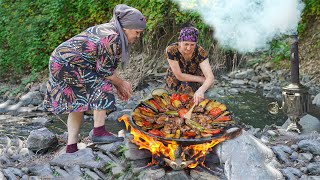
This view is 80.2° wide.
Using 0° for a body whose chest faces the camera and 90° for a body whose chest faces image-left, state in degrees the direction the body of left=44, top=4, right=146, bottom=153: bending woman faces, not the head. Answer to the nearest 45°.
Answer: approximately 270°

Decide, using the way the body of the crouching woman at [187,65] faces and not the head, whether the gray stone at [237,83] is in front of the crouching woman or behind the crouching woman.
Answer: behind

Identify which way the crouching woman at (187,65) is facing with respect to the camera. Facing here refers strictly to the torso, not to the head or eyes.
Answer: toward the camera

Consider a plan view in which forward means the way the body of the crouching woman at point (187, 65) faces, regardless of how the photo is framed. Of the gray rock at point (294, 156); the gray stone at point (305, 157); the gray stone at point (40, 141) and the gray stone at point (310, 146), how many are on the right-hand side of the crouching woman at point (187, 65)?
1

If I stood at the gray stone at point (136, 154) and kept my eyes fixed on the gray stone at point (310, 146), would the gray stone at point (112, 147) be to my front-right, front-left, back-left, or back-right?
back-left

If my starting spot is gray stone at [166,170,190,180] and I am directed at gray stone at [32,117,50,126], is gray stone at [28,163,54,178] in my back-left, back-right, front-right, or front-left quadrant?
front-left

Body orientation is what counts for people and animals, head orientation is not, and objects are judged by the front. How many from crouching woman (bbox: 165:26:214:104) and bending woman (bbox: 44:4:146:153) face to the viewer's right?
1

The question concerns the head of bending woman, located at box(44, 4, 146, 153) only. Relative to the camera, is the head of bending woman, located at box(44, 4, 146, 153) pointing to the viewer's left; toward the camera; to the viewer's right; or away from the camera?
to the viewer's right
